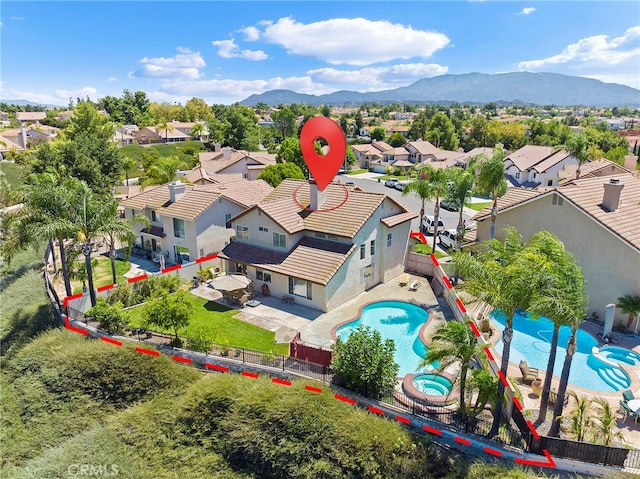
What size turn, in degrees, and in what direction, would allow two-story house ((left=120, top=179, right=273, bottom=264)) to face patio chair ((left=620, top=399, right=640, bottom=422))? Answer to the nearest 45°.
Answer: approximately 90° to its right

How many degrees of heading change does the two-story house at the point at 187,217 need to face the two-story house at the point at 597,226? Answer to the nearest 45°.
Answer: approximately 90° to its right

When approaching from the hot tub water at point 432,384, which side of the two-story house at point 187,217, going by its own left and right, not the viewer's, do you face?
right

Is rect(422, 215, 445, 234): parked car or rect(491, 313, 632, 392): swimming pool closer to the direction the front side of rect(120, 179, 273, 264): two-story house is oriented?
the parked car

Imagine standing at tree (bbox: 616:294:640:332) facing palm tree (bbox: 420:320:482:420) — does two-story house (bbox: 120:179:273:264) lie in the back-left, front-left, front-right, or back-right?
front-right

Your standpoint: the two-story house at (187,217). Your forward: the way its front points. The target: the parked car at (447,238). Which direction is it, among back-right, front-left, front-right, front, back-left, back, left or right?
front-right

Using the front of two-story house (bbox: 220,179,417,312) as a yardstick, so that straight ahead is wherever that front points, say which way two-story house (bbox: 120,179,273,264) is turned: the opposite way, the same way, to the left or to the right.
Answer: the same way

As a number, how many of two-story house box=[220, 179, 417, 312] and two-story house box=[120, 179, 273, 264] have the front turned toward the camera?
0

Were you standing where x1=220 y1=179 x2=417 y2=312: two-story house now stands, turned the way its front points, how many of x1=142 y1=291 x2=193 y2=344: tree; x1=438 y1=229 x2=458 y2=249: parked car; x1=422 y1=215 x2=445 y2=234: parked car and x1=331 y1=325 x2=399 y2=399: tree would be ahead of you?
2

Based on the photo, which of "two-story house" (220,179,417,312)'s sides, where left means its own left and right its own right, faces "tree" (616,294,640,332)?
right

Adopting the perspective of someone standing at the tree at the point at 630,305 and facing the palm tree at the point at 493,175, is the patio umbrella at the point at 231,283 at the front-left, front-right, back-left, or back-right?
front-left

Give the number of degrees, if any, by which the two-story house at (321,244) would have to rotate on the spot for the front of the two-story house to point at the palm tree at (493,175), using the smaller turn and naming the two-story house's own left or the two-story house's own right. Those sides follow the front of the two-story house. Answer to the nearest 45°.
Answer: approximately 45° to the two-story house's own right

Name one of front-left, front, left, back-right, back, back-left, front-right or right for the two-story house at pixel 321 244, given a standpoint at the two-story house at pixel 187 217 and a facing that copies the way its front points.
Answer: right

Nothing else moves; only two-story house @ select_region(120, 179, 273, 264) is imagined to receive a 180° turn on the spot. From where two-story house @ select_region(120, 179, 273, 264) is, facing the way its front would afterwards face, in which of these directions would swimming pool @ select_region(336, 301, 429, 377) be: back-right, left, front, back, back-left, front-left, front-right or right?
left

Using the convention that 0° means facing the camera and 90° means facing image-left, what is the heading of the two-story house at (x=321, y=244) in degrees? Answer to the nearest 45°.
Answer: approximately 225°

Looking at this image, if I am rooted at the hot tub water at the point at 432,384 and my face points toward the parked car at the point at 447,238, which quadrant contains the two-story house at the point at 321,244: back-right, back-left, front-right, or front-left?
front-left

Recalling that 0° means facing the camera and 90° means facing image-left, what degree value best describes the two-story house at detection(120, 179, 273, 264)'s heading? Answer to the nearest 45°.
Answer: approximately 225°

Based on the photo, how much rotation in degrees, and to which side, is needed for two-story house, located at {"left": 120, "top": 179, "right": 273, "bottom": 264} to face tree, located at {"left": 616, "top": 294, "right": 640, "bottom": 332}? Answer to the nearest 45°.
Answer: approximately 90° to its right
